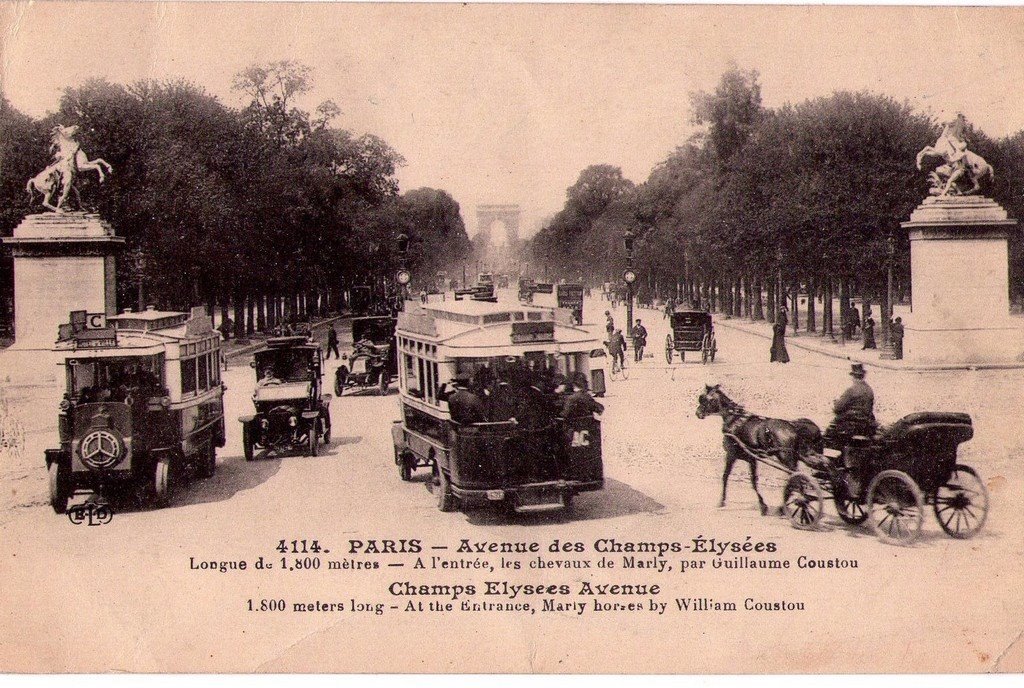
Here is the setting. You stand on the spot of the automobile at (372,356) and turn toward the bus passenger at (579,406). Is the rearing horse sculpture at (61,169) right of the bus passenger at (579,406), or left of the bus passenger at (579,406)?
right

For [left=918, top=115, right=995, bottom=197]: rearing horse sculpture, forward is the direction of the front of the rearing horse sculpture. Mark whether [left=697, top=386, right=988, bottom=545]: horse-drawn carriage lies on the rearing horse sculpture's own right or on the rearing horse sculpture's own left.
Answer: on the rearing horse sculpture's own left

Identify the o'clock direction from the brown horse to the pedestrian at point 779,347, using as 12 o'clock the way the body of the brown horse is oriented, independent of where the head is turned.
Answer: The pedestrian is roughly at 3 o'clock from the brown horse.

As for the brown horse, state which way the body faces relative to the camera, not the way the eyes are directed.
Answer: to the viewer's left

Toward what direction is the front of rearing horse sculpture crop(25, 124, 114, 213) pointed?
to the viewer's right

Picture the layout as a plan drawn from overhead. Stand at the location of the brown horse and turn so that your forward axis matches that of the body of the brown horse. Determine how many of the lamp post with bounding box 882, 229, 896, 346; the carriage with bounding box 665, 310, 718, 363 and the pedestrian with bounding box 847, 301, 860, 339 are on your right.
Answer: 3

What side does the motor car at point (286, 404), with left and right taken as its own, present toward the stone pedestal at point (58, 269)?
back

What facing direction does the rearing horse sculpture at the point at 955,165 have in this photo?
to the viewer's left
